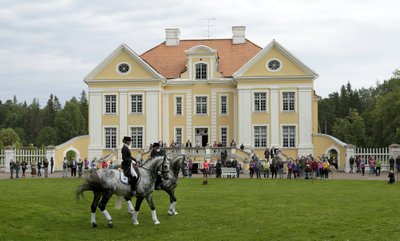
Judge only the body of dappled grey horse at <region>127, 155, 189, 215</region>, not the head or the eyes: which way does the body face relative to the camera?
to the viewer's right

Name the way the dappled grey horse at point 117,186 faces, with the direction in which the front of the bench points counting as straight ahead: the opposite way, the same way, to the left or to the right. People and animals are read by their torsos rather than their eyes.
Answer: to the left

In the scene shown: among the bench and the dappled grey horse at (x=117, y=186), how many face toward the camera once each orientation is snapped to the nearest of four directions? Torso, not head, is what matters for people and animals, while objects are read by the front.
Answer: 1

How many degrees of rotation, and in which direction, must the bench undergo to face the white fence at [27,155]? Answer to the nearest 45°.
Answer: approximately 135° to its right

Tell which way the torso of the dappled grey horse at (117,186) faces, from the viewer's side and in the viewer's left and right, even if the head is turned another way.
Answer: facing to the right of the viewer

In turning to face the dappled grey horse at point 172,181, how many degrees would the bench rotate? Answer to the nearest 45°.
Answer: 0° — it already faces it
